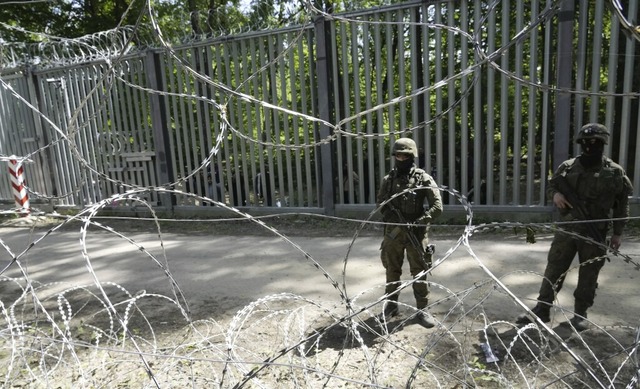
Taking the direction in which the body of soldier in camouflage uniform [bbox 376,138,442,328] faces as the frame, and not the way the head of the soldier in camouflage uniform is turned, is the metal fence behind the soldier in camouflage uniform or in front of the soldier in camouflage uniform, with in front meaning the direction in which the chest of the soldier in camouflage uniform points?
behind

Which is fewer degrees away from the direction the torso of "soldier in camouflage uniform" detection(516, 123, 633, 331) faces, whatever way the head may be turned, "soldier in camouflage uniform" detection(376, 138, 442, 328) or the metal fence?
the soldier in camouflage uniform

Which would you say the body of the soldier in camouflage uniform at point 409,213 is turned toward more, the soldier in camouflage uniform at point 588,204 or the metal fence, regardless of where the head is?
the soldier in camouflage uniform

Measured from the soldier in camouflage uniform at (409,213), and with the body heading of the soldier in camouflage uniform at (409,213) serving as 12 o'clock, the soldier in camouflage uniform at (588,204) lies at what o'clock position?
the soldier in camouflage uniform at (588,204) is roughly at 9 o'clock from the soldier in camouflage uniform at (409,213).

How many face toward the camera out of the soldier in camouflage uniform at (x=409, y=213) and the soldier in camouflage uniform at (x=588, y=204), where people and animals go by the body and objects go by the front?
2

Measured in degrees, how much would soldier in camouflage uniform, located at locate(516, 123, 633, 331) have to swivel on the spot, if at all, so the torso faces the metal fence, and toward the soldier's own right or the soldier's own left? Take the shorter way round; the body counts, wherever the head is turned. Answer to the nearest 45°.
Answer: approximately 135° to the soldier's own right

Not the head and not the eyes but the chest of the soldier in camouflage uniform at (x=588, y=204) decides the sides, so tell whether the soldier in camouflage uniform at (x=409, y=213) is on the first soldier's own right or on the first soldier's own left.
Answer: on the first soldier's own right

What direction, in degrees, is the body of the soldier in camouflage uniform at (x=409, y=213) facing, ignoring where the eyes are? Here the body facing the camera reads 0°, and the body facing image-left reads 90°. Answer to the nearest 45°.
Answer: approximately 0°
